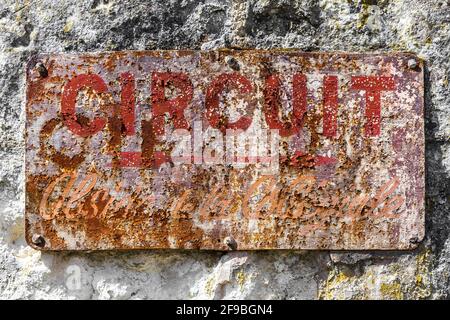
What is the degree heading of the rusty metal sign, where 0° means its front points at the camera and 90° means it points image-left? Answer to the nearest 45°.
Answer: approximately 0°
